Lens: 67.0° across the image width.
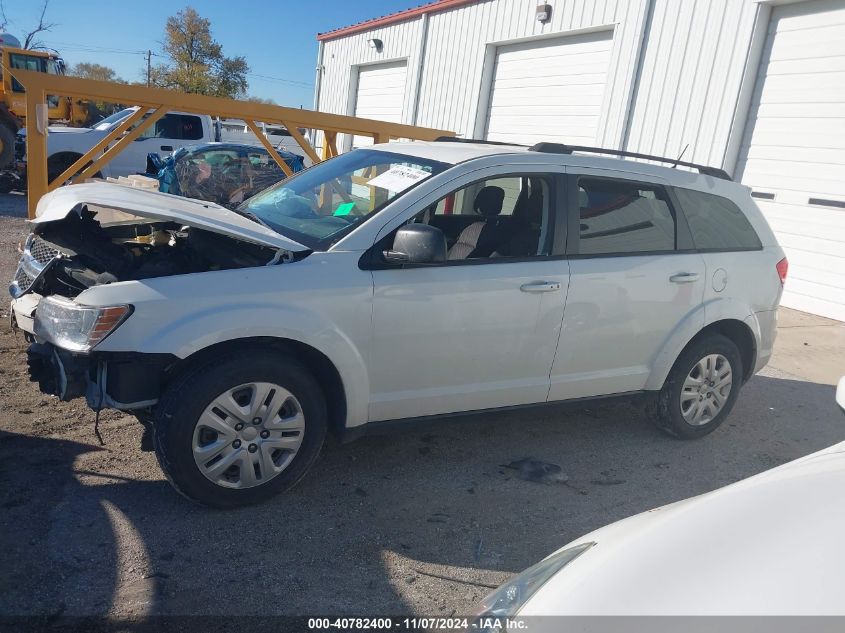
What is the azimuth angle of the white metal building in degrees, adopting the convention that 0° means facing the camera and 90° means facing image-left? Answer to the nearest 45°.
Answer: approximately 45°

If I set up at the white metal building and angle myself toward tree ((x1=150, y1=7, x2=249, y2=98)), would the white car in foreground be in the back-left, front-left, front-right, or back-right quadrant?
back-left

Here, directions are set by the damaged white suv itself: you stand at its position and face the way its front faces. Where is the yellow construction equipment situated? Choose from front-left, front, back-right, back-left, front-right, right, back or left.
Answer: right

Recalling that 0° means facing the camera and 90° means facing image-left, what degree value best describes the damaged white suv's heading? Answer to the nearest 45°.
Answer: approximately 45°
